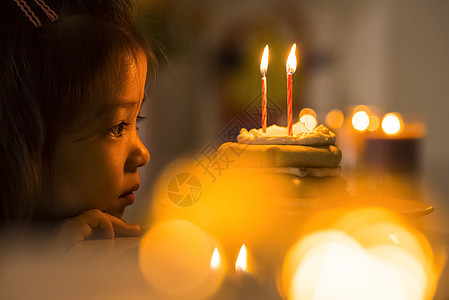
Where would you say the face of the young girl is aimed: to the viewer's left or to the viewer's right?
to the viewer's right

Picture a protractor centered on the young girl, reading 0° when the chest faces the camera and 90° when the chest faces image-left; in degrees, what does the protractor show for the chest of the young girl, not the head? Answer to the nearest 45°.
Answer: approximately 270°
